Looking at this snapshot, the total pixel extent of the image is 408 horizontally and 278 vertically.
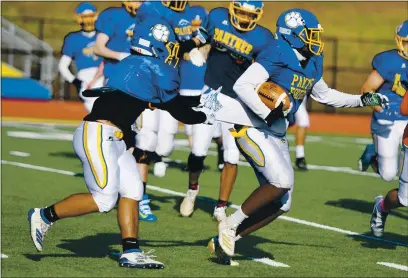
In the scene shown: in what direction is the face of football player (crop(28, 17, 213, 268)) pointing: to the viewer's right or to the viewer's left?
to the viewer's right

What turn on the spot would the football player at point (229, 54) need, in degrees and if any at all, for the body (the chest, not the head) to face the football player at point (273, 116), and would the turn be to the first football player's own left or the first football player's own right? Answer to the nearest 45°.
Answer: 0° — they already face them

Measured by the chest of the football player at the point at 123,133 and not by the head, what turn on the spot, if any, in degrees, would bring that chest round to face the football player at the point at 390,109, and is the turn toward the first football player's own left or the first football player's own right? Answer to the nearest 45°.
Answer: approximately 45° to the first football player's own left

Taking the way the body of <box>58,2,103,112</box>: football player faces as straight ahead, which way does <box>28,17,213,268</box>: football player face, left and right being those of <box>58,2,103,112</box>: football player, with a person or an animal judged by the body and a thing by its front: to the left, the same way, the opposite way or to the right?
to the left

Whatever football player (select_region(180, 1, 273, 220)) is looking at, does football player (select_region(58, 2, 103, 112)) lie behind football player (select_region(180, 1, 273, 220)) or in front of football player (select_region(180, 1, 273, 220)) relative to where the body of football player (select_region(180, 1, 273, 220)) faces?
behind

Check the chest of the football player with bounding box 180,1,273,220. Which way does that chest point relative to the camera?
toward the camera

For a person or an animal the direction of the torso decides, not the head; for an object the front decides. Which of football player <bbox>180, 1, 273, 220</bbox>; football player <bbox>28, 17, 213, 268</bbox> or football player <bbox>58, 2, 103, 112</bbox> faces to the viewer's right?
football player <bbox>28, 17, 213, 268</bbox>

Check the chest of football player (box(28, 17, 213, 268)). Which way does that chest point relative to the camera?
to the viewer's right
